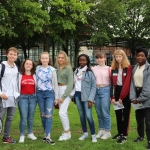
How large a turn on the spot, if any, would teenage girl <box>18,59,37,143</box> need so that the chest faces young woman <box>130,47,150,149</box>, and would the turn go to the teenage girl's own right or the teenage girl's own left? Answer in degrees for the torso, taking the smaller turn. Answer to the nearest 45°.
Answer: approximately 90° to the teenage girl's own left

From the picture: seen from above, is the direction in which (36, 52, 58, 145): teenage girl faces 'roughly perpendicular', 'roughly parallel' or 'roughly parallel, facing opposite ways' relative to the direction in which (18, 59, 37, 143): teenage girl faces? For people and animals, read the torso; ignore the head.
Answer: roughly parallel

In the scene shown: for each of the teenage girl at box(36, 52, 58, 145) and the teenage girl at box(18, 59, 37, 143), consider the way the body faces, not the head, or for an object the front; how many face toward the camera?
2

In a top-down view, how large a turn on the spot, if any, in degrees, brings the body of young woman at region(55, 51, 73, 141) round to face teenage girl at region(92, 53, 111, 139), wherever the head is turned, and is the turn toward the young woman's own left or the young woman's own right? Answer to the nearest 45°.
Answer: approximately 135° to the young woman's own left

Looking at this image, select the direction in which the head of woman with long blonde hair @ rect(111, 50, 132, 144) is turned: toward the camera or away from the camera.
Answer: toward the camera

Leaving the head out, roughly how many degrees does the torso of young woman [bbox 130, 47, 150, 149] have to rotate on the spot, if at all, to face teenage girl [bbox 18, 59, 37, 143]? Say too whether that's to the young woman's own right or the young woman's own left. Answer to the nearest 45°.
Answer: approximately 45° to the young woman's own right

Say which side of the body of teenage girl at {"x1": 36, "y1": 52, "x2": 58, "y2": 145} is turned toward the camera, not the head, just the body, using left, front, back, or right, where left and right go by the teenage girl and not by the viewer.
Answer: front

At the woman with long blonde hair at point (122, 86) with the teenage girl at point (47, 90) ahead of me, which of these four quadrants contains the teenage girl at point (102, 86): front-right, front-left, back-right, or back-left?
front-right

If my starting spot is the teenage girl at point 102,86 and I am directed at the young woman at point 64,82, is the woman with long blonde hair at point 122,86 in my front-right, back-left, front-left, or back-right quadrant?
back-left

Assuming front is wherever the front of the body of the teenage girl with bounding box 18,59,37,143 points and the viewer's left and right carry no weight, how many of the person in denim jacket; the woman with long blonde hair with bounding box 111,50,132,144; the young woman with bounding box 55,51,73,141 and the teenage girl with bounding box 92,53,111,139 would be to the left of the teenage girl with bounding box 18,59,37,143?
4

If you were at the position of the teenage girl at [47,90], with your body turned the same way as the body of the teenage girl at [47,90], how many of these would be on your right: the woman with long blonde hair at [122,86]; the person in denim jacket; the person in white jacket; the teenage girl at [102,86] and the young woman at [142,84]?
1

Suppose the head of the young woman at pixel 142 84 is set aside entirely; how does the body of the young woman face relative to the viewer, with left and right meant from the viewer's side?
facing the viewer and to the left of the viewer

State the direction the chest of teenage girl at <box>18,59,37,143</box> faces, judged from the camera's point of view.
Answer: toward the camera

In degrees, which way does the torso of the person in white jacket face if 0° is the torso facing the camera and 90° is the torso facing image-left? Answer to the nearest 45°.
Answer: approximately 315°
